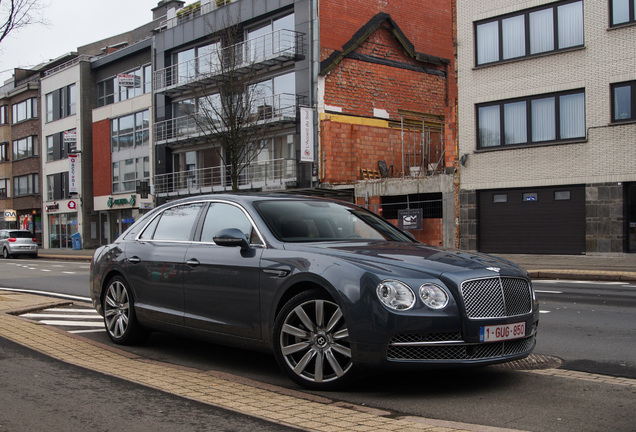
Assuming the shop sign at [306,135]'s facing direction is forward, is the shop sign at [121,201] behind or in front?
behind

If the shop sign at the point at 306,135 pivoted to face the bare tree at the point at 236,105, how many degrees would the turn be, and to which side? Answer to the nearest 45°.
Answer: approximately 135° to its right

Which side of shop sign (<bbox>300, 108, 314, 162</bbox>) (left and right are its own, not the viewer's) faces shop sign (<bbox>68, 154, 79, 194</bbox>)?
back

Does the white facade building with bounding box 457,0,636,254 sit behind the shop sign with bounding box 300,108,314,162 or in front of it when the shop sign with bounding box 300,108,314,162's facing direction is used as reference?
in front

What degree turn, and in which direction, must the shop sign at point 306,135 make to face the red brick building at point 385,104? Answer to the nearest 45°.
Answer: approximately 90° to its left

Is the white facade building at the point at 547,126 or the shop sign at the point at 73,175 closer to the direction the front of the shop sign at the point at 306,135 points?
the white facade building

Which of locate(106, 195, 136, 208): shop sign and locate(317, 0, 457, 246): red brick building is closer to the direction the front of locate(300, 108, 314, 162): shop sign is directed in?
the red brick building

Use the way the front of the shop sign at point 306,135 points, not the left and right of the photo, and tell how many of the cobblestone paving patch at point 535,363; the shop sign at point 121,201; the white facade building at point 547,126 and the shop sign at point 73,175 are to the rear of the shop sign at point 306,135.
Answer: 2

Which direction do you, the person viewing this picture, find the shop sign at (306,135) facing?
facing the viewer and to the right of the viewer

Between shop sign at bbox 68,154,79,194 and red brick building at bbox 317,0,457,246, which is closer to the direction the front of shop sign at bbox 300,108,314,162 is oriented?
the red brick building

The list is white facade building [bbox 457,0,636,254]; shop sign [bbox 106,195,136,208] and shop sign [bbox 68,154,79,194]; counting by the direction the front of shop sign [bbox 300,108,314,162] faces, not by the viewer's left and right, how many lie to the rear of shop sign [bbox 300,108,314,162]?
2
